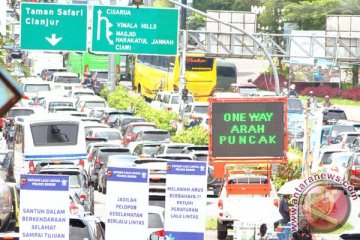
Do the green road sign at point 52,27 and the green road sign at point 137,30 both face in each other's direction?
no

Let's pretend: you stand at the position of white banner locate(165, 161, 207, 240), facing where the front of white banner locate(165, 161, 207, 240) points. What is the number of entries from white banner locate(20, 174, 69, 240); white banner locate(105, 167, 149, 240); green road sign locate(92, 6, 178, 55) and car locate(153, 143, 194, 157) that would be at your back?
2

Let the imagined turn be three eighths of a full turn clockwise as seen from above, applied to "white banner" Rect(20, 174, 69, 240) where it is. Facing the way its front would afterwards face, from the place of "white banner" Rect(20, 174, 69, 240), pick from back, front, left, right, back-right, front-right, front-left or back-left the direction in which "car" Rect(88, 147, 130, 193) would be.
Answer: front-right

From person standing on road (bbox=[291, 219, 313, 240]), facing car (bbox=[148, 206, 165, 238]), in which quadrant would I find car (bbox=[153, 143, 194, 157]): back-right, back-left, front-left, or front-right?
front-right

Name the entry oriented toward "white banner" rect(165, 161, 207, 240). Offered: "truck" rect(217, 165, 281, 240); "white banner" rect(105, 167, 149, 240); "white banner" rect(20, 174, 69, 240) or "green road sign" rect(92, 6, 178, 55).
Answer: the green road sign

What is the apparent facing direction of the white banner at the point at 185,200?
toward the camera

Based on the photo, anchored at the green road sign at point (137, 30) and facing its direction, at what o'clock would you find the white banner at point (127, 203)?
The white banner is roughly at 12 o'clock from the green road sign.

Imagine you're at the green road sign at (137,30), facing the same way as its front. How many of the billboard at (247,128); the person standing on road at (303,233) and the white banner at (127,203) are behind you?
0

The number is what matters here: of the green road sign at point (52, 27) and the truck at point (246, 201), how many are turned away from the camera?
1

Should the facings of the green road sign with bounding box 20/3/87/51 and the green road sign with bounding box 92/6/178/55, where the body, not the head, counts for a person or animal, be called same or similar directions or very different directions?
same or similar directions

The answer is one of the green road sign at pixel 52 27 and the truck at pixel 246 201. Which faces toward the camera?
the green road sign

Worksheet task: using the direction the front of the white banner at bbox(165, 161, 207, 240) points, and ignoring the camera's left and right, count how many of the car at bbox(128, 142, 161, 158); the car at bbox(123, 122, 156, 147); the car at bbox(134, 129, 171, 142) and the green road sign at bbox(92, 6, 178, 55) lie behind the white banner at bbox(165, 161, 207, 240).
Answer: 4

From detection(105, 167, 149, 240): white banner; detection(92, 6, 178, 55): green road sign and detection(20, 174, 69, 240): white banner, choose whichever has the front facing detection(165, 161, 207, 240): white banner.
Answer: the green road sign

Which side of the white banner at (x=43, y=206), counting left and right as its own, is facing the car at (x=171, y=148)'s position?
back

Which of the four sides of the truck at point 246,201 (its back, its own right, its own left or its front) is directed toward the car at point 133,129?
front

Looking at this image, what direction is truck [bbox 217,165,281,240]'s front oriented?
away from the camera

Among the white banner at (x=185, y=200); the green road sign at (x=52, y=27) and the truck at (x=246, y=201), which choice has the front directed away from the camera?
the truck

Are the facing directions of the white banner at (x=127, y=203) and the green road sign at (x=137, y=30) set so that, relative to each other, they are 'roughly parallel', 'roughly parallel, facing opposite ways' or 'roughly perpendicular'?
roughly parallel

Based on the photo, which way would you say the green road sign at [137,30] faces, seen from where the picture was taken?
facing the viewer
